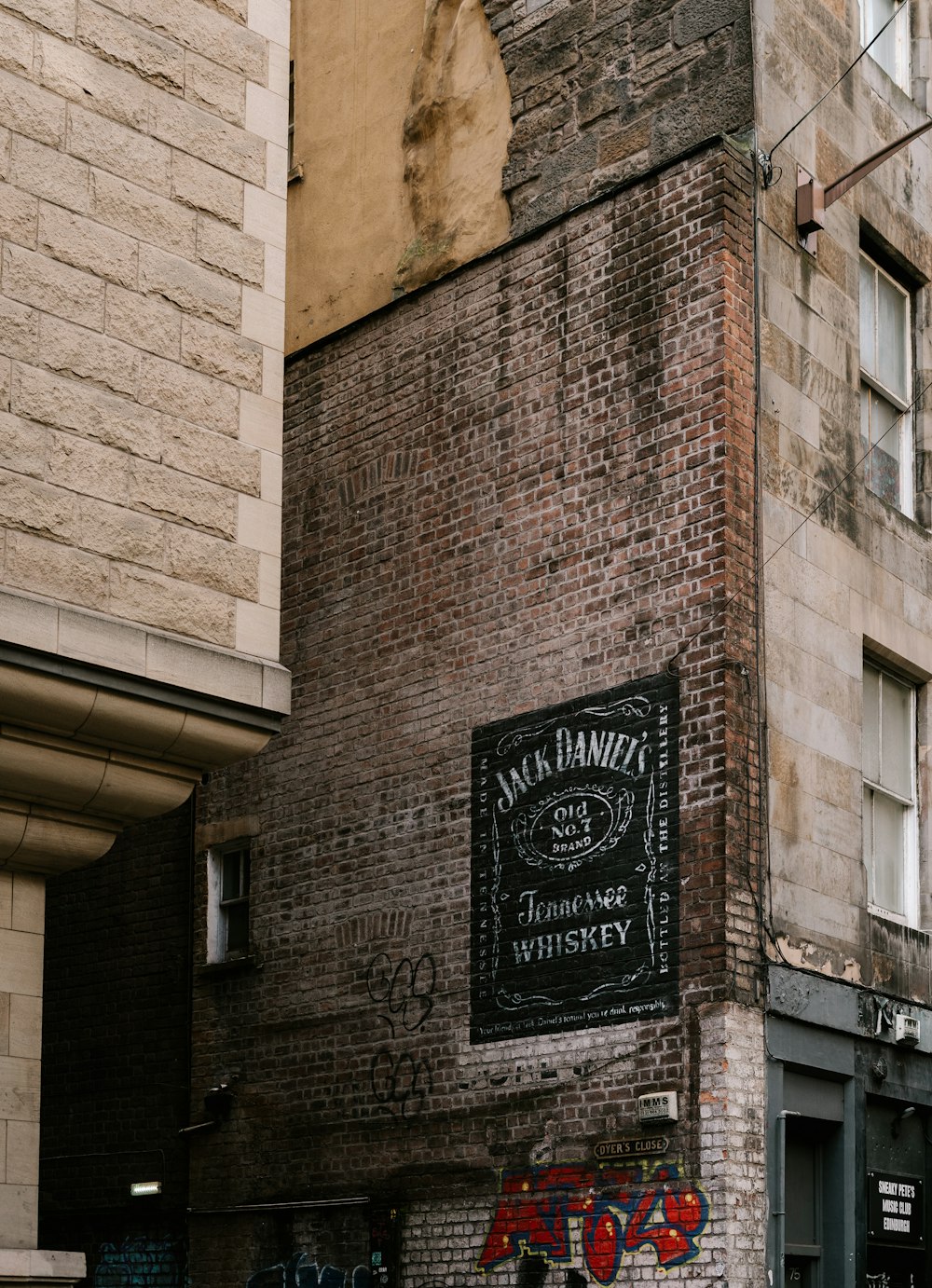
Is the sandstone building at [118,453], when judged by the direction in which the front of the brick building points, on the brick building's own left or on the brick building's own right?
on the brick building's own right

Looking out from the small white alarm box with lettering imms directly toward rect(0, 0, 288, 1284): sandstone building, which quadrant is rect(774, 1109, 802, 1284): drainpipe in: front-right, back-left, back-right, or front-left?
back-left

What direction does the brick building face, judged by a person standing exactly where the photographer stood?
facing the viewer and to the right of the viewer

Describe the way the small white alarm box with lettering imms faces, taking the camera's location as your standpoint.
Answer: facing the viewer and to the left of the viewer

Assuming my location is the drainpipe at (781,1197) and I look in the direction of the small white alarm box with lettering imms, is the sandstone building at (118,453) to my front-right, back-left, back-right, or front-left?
front-left
